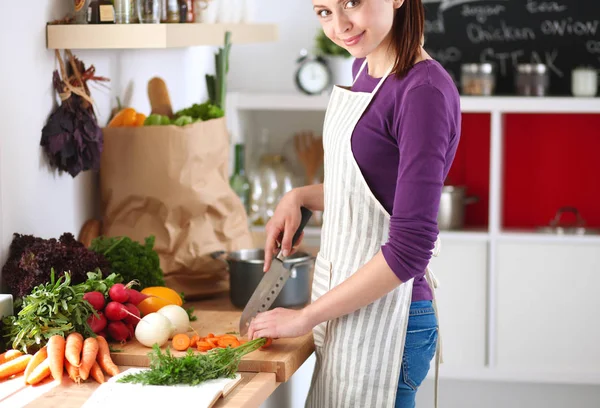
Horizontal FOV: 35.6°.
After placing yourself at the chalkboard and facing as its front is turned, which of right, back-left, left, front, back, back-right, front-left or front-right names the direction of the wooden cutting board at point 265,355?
front

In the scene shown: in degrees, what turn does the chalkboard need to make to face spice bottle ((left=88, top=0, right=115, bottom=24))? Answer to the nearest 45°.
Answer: approximately 45° to its right

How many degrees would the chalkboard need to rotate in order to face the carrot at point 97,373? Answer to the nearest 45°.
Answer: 0° — it already faces it

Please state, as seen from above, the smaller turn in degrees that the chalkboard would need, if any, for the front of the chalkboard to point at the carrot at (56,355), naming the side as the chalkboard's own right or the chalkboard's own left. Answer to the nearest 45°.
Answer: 0° — it already faces it

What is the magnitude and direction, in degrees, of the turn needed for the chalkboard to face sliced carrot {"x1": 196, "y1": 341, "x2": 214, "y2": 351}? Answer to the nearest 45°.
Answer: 0° — it already faces it

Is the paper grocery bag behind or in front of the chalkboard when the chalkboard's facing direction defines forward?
in front

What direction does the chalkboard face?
toward the camera

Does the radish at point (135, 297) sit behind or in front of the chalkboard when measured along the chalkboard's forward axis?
in front

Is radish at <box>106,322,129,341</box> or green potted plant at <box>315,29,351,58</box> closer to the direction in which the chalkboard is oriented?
the radish

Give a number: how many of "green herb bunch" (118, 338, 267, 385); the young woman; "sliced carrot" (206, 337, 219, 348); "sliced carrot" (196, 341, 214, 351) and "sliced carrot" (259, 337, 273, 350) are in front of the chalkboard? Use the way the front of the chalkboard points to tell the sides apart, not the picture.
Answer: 5

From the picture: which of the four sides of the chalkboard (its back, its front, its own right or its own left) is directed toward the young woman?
front

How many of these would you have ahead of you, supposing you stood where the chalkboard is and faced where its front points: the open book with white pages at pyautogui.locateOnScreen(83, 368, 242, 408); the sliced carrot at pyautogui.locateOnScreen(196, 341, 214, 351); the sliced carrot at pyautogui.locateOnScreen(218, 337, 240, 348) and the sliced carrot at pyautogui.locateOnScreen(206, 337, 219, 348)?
4

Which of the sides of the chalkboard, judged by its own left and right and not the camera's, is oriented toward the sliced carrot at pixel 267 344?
front

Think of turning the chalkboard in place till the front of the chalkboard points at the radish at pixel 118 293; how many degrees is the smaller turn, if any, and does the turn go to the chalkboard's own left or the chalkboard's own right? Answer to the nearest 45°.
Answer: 0° — it already faces it

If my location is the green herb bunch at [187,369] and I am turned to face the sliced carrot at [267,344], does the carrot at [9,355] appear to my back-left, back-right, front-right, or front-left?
back-left

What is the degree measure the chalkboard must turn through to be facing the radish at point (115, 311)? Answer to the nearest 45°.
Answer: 0° — it already faces it

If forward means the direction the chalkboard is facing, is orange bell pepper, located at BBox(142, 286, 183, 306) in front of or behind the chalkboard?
in front

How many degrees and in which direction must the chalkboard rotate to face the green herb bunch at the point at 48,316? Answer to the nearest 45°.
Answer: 0° — it already faces it

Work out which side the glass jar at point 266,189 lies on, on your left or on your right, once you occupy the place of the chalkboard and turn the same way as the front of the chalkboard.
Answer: on your right
